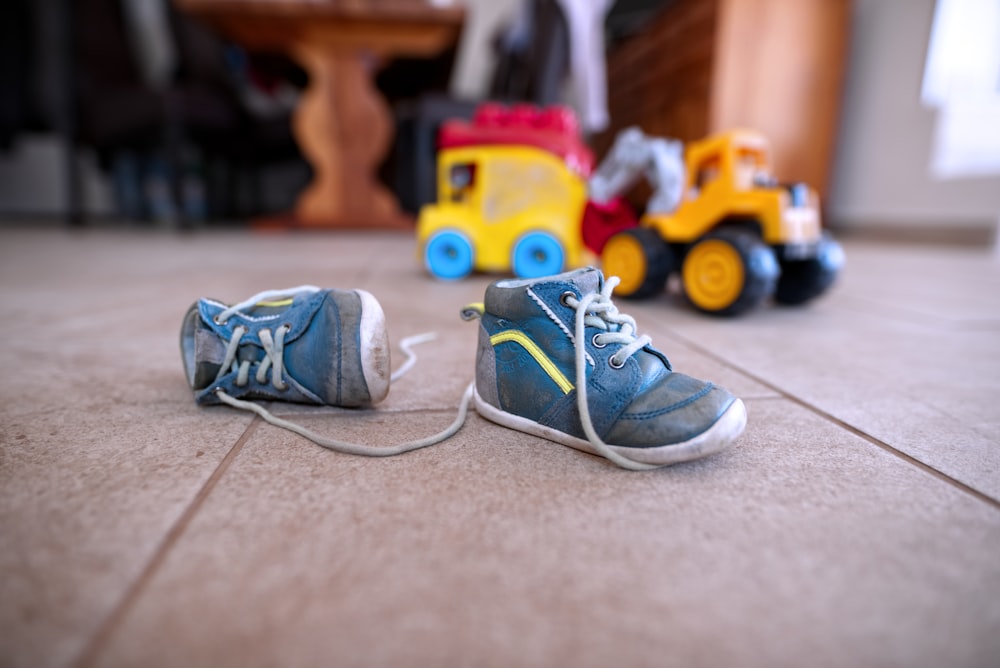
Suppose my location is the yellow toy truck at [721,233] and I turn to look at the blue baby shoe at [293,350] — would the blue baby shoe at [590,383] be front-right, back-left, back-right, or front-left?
front-left

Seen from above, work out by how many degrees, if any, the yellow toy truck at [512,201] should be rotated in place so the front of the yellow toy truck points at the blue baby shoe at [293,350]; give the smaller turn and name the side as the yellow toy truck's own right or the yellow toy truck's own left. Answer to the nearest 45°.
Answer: approximately 90° to the yellow toy truck's own left

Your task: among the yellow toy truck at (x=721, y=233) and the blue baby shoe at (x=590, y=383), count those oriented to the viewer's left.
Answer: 0

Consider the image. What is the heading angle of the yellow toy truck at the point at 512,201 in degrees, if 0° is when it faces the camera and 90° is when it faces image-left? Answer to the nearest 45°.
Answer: approximately 90°

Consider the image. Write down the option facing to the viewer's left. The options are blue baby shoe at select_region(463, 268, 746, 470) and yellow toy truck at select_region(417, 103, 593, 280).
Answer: the yellow toy truck

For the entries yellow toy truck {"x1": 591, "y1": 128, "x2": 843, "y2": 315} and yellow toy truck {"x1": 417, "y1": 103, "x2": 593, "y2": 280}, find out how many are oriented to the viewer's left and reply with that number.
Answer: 1

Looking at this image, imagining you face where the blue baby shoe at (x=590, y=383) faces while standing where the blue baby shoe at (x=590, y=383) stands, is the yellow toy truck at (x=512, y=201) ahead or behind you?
behind

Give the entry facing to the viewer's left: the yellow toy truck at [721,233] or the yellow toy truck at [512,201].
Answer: the yellow toy truck at [512,201]

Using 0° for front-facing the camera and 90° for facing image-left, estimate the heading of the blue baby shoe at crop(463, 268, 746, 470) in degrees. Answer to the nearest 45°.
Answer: approximately 315°
